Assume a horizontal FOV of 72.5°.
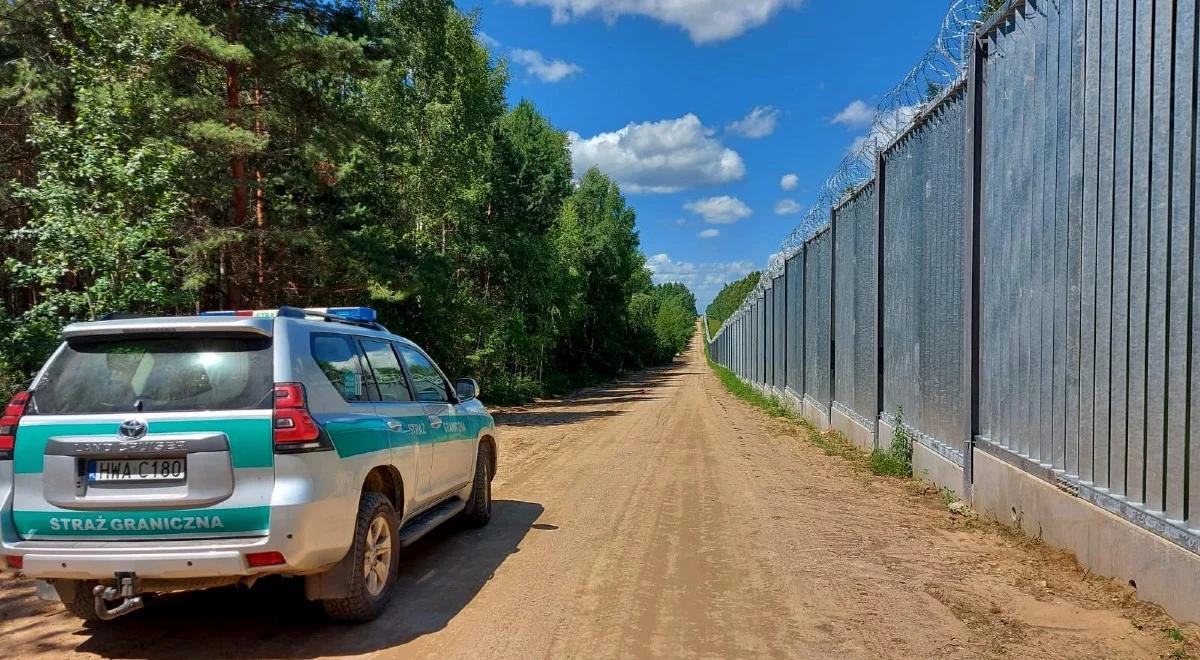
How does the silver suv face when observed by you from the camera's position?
facing away from the viewer and to the right of the viewer
